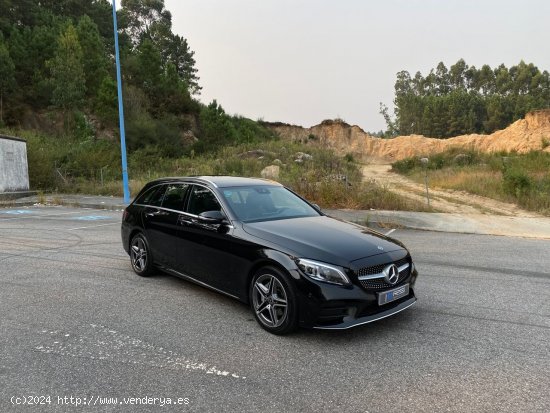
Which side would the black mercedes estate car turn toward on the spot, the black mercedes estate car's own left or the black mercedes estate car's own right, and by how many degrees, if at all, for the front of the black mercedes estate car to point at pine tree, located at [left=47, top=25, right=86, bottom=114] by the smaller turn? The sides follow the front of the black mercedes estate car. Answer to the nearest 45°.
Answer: approximately 180°

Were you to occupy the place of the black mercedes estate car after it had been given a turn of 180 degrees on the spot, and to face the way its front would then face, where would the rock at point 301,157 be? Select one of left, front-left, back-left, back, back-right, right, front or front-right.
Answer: front-right

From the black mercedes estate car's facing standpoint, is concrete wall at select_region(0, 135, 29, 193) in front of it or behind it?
behind

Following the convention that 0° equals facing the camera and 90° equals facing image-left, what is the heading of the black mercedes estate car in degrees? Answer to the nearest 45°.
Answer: approximately 315°

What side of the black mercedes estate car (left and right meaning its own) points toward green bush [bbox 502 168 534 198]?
left

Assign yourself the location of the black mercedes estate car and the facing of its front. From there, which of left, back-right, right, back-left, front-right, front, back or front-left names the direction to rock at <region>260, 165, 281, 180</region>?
back-left
